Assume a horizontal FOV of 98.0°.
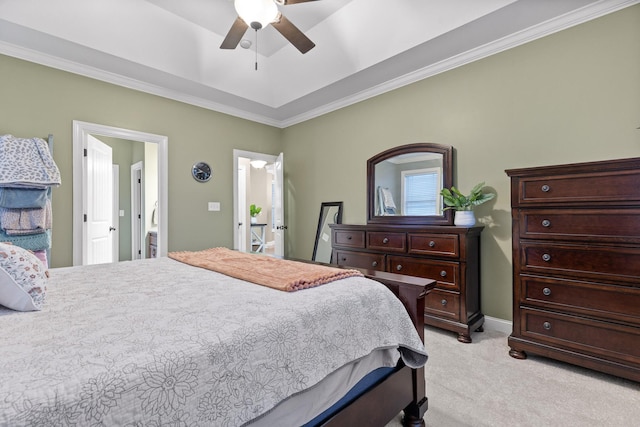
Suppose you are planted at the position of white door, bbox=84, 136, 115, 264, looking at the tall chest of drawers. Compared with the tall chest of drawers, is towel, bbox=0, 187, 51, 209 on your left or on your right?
right

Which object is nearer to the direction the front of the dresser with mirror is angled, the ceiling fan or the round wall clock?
the ceiling fan

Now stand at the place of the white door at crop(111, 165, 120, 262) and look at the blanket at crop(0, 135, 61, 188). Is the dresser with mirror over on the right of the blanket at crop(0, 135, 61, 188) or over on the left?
left

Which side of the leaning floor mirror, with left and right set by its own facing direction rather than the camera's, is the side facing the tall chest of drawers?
left

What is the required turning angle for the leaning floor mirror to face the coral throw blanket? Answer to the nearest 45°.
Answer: approximately 45° to its left

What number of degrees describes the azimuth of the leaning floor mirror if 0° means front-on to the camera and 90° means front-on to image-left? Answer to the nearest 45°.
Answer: approximately 45°

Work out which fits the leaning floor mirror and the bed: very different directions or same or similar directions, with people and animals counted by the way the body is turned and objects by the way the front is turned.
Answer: very different directions

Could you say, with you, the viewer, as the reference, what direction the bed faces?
facing away from the viewer and to the right of the viewer

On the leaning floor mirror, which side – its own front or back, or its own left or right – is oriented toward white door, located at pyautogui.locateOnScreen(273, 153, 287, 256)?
right

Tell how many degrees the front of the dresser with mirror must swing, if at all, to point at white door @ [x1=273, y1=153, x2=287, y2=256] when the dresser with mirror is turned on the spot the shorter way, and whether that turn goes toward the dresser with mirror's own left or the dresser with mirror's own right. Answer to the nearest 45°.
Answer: approximately 90° to the dresser with mirror's own right

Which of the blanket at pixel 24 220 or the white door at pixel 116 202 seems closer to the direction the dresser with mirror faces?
the blanket

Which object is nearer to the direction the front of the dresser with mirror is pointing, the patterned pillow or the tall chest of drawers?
the patterned pillow
